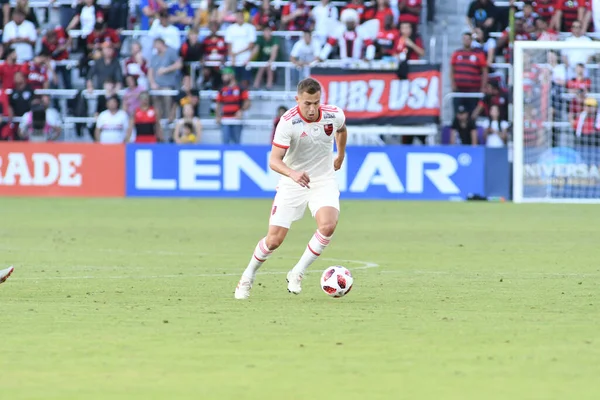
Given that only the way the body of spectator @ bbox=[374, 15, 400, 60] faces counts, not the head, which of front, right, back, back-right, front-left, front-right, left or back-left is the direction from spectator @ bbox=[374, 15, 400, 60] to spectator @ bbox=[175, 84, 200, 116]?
right

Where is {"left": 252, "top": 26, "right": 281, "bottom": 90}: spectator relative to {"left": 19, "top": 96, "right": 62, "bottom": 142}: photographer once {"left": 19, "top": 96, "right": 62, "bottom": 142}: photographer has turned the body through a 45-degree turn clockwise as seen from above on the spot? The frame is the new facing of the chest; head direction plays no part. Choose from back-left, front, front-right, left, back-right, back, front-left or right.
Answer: back-left

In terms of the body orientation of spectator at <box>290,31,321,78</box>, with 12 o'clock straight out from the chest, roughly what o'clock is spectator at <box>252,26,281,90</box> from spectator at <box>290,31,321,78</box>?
spectator at <box>252,26,281,90</box> is roughly at 4 o'clock from spectator at <box>290,31,321,78</box>.

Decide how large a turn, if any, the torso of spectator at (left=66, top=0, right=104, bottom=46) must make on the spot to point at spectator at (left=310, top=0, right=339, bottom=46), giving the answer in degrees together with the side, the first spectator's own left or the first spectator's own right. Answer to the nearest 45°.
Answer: approximately 90° to the first spectator's own left

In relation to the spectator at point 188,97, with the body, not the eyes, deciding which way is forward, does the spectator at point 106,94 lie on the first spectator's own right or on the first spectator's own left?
on the first spectator's own right

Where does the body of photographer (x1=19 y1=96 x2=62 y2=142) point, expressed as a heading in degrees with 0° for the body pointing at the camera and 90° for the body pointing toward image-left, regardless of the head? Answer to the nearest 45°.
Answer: approximately 0°

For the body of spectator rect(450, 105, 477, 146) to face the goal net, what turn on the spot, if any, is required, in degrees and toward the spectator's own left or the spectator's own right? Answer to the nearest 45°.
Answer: approximately 45° to the spectator's own left

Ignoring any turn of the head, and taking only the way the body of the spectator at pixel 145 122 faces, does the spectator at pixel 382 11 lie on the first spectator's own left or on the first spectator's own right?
on the first spectator's own left

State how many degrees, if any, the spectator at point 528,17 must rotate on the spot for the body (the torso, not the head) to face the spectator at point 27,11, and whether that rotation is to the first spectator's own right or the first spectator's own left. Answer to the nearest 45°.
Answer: approximately 90° to the first spectator's own right

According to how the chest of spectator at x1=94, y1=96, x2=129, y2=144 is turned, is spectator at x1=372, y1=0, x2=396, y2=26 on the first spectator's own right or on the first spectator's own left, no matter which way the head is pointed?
on the first spectator's own left

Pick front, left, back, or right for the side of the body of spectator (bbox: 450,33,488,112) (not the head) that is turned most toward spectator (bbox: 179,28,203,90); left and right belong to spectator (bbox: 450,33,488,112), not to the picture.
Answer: right
